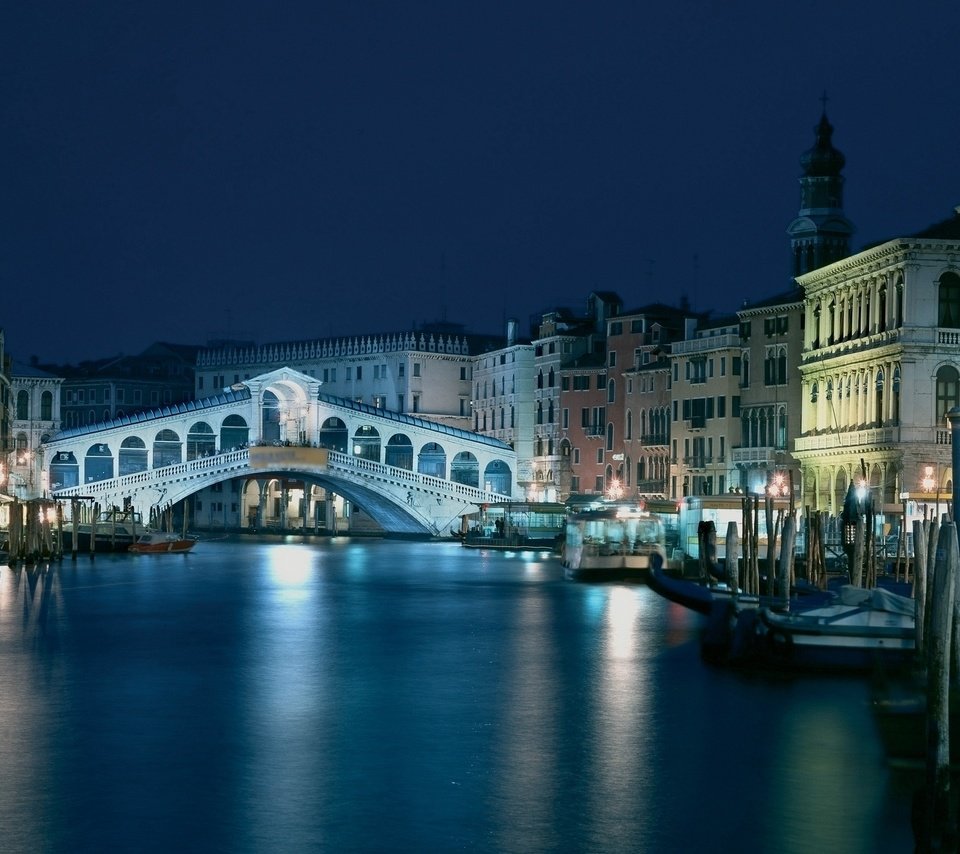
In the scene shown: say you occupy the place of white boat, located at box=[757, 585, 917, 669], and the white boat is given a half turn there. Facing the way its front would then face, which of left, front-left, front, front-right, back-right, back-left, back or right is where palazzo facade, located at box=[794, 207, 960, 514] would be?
left

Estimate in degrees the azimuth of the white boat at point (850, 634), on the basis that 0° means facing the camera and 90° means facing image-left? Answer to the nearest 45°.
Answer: approximately 90°

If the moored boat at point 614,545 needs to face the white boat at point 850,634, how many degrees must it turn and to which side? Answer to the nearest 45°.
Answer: approximately 45° to its left

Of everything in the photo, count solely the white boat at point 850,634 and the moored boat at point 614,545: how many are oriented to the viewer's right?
0

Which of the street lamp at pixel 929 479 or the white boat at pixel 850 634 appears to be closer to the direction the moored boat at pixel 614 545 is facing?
the white boat

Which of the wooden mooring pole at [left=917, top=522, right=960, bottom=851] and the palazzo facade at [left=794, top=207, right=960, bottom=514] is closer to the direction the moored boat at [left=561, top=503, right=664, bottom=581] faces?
the wooden mooring pole

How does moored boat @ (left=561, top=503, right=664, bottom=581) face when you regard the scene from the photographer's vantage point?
facing the viewer and to the left of the viewer

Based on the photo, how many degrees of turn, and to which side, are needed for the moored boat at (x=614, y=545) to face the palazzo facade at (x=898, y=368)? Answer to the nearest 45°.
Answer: approximately 135° to its left

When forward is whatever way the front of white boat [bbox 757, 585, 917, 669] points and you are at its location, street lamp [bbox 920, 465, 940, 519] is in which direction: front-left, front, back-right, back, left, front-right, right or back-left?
right
